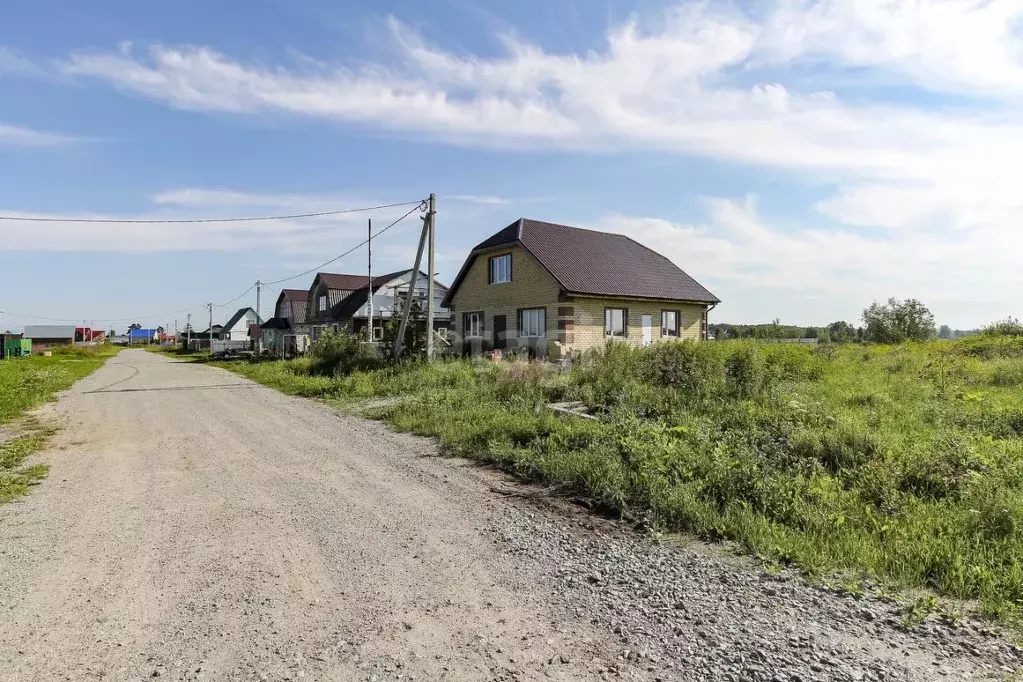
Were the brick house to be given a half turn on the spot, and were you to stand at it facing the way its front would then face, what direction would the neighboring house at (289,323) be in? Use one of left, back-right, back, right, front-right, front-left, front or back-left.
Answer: left

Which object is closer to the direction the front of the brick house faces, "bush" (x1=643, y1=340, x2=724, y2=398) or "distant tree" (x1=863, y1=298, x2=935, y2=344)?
the bush

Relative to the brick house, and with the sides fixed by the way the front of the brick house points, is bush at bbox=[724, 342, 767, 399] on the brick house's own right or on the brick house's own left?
on the brick house's own left

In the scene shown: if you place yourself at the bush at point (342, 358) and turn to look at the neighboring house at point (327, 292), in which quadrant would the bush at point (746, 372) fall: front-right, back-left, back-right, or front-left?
back-right

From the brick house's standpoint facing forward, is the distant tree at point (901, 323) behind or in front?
behind

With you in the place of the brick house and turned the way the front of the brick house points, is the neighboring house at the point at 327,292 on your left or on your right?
on your right

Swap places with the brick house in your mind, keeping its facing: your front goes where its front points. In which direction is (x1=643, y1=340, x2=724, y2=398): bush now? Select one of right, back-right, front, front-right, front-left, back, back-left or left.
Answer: front-left

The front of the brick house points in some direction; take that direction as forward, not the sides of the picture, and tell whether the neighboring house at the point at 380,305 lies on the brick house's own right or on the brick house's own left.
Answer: on the brick house's own right
